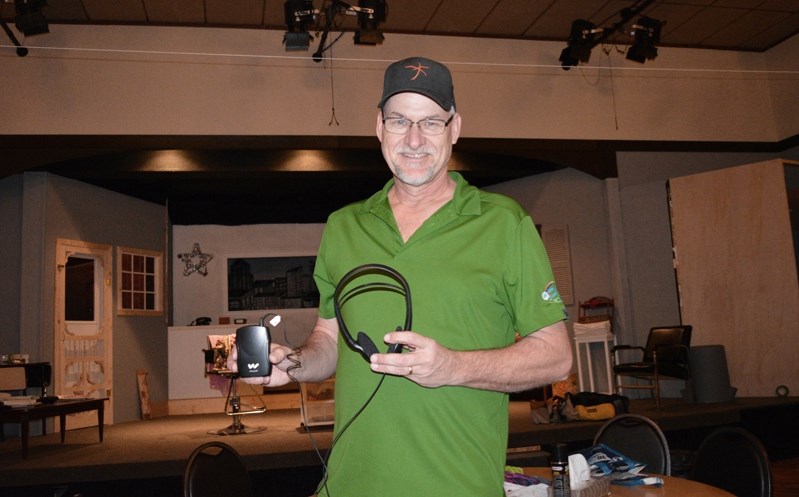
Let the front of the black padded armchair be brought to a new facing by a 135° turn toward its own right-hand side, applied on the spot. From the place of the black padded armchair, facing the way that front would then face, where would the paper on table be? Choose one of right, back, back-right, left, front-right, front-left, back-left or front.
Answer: back

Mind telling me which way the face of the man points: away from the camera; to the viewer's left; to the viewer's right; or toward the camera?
toward the camera

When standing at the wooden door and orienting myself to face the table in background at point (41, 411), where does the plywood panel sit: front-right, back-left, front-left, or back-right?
front-left

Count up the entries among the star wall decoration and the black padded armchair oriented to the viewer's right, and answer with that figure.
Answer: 0

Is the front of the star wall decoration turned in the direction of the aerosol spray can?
yes

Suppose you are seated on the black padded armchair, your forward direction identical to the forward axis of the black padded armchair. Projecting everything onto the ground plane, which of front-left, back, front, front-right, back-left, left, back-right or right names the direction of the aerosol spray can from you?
front-left

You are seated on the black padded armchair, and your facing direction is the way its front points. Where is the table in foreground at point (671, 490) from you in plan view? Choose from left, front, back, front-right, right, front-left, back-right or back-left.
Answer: front-left

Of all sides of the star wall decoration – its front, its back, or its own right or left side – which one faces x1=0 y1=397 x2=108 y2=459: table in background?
front

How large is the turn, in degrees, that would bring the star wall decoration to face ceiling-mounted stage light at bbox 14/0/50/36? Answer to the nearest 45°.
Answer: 0° — it already faces it

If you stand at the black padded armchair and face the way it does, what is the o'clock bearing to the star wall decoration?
The star wall decoration is roughly at 2 o'clock from the black padded armchair.

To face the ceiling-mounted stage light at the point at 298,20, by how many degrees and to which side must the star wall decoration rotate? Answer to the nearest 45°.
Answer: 0° — it already faces it

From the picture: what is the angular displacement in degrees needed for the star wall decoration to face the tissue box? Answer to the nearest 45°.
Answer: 0° — it already faces it

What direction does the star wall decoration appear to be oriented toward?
toward the camera

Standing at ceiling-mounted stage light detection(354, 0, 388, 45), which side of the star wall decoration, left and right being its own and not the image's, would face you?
front

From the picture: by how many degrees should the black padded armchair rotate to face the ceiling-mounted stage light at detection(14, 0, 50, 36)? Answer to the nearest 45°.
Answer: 0° — it already faces it

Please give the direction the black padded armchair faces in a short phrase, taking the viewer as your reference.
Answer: facing the viewer and to the left of the viewer
